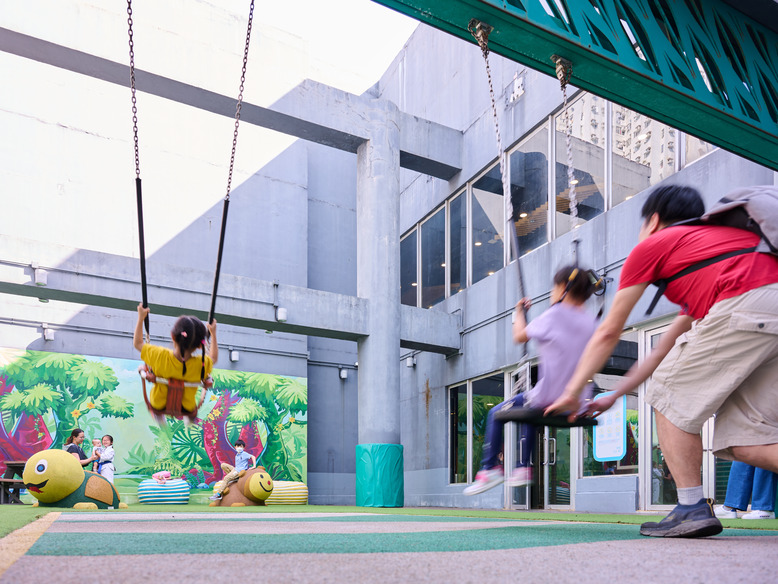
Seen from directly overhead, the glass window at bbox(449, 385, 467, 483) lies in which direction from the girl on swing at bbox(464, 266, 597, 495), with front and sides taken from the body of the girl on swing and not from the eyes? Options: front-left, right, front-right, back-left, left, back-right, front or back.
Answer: front-right

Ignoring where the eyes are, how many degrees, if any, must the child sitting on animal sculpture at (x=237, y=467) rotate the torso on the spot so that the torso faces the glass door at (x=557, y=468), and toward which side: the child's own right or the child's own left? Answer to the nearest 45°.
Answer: approximately 90° to the child's own left

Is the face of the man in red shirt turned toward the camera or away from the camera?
away from the camera

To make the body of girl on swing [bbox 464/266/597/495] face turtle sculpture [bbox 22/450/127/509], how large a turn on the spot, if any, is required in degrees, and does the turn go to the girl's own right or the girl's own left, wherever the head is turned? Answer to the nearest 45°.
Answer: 0° — they already face it

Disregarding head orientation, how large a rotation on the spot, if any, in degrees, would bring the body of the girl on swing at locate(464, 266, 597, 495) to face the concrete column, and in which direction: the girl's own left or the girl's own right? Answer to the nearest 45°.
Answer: approximately 45° to the girl's own right

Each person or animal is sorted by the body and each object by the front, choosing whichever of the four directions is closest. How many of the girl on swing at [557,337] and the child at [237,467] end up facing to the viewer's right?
0

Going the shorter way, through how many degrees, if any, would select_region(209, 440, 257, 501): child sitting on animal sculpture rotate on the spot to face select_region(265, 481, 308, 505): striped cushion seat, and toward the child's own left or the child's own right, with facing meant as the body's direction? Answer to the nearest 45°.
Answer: approximately 90° to the child's own left

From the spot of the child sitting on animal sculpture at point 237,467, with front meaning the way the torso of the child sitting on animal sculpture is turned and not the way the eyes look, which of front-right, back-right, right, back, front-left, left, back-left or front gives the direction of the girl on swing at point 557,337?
front-left

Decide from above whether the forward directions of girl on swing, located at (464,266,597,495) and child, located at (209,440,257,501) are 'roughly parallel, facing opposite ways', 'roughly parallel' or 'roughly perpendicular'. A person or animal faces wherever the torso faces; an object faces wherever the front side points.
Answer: roughly perpendicular

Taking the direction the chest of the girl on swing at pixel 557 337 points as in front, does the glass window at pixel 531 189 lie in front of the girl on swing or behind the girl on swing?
in front
